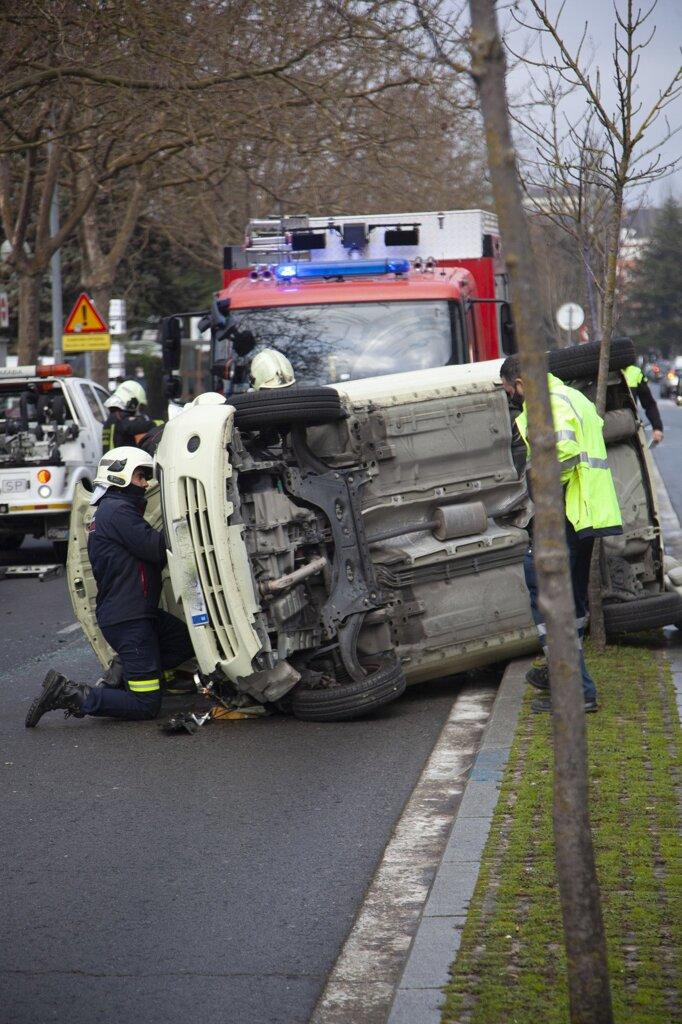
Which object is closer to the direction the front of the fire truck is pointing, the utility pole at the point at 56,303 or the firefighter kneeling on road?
the firefighter kneeling on road

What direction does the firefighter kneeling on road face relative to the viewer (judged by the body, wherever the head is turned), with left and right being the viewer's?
facing to the right of the viewer

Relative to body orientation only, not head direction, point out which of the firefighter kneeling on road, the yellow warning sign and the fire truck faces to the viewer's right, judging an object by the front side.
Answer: the firefighter kneeling on road

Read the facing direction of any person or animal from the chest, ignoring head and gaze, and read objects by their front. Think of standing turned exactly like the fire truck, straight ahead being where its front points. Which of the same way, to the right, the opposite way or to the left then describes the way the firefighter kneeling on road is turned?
to the left

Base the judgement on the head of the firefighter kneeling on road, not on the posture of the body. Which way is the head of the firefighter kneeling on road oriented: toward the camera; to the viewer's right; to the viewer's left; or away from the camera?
to the viewer's right

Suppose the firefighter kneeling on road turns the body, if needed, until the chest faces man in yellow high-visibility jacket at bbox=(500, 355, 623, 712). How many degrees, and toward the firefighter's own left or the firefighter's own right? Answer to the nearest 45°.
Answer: approximately 45° to the firefighter's own right
